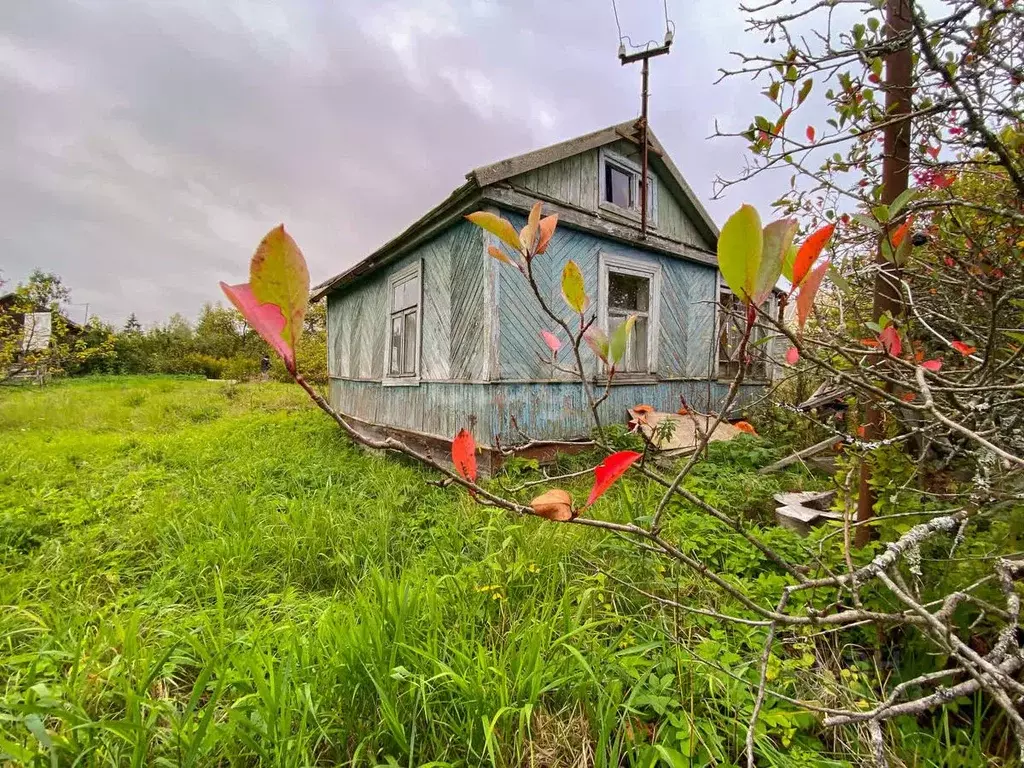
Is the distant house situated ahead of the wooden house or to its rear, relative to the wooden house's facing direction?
to the rear

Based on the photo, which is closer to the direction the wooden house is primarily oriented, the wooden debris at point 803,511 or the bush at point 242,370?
the wooden debris

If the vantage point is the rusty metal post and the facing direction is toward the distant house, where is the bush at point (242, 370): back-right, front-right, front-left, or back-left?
front-right

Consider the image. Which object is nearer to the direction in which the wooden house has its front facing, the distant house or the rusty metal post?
the rusty metal post

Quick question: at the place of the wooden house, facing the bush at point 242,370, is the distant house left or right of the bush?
left

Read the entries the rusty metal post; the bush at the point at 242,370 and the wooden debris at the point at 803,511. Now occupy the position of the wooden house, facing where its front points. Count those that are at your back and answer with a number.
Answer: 1

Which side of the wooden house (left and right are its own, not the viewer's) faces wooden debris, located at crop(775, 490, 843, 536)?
front

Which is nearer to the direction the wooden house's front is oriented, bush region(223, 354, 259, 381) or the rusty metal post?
the rusty metal post

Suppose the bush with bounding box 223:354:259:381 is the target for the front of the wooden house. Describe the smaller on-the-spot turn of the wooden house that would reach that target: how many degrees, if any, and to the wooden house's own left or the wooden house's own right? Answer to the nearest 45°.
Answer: approximately 180°

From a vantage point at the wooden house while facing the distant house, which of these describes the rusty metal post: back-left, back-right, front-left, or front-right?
back-left
